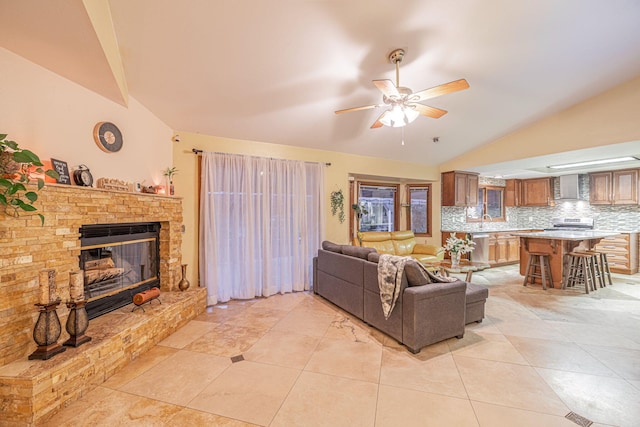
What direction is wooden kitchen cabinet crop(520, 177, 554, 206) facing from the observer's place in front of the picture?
facing the viewer

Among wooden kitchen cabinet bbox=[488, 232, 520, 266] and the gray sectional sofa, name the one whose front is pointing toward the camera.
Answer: the wooden kitchen cabinet

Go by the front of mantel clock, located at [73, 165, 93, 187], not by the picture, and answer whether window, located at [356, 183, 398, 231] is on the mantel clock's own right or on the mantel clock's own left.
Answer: on the mantel clock's own left

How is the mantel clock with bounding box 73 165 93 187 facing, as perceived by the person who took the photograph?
facing the viewer and to the right of the viewer

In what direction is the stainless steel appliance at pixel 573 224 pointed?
toward the camera

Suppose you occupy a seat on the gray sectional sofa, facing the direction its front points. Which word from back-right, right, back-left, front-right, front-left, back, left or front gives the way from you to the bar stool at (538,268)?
front

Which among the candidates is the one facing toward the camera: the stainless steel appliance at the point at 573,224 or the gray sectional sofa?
the stainless steel appliance

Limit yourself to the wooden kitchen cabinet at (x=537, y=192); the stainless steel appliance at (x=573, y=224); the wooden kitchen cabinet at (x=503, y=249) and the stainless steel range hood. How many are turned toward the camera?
4

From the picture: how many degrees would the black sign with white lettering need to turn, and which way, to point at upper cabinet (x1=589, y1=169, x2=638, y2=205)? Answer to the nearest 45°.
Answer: approximately 45° to its left

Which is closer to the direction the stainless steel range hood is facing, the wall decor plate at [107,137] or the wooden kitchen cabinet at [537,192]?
the wall decor plate

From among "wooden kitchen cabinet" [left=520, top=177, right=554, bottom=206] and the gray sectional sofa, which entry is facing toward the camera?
the wooden kitchen cabinet

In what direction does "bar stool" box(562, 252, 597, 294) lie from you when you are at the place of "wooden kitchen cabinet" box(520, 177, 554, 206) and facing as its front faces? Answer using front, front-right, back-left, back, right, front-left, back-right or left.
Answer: front

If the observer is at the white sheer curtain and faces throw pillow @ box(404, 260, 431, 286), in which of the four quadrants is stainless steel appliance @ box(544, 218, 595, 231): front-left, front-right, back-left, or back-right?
front-left

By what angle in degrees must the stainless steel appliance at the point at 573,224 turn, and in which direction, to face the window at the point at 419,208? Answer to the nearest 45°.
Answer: approximately 45° to its right

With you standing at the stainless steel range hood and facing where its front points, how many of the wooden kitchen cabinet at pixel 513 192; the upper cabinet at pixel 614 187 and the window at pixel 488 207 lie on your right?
2

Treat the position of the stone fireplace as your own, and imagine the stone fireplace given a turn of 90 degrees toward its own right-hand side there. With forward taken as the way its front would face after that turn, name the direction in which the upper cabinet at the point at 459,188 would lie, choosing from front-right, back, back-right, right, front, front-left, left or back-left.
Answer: back-left

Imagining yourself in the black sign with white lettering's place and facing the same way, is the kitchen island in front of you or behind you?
in front

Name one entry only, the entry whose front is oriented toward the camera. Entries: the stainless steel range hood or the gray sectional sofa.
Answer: the stainless steel range hood

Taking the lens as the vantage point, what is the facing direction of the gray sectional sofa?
facing away from the viewer and to the right of the viewer

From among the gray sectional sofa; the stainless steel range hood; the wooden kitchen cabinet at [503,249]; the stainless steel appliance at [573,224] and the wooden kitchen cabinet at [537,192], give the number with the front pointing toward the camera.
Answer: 4

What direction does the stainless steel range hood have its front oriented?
toward the camera
